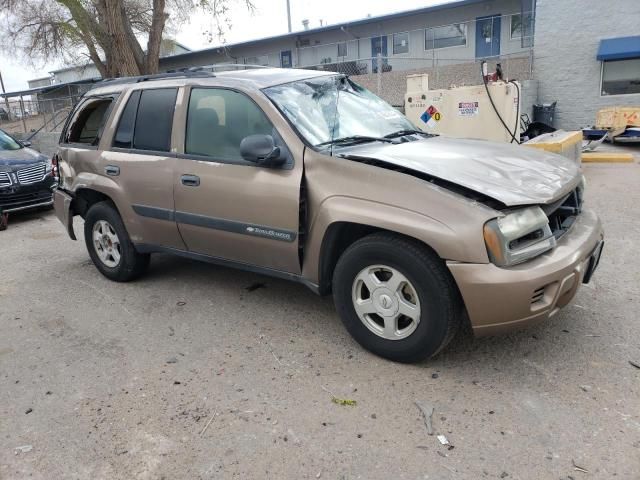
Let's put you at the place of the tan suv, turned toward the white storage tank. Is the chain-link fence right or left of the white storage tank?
left

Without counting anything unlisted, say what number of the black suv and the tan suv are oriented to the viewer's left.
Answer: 0

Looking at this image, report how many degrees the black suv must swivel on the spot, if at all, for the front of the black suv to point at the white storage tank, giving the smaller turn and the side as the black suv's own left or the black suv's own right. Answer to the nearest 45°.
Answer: approximately 45° to the black suv's own left

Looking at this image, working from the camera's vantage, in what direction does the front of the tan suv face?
facing the viewer and to the right of the viewer

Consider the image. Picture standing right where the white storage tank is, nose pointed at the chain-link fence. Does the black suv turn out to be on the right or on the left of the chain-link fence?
left

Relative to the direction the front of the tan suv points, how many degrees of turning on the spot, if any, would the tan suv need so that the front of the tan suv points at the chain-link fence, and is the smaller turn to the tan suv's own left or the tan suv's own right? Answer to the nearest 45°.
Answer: approximately 180°

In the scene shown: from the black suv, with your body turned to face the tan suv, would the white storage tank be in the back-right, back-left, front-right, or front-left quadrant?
front-left

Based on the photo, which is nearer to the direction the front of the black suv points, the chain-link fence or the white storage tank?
the white storage tank

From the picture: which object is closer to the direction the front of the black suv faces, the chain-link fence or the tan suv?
the tan suv

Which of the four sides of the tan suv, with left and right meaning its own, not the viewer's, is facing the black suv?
back

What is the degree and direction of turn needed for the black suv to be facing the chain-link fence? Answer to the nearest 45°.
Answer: approximately 135° to its left
